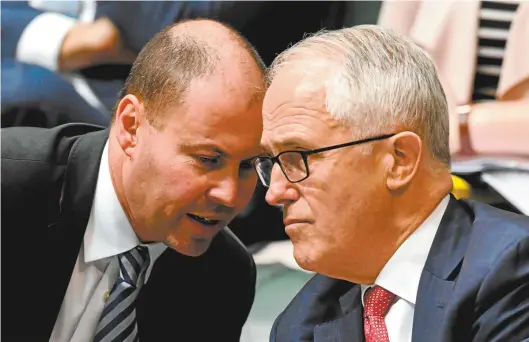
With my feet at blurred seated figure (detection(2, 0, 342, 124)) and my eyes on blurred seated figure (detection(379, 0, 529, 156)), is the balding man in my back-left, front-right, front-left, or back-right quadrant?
front-right

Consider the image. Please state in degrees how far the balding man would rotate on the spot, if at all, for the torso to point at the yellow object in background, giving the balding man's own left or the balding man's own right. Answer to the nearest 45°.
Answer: approximately 45° to the balding man's own left

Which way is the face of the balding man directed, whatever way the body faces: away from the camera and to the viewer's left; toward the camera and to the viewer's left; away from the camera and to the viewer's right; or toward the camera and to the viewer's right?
toward the camera and to the viewer's right

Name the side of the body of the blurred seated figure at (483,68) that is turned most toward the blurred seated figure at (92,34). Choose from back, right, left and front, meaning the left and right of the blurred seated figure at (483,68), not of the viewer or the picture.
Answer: right

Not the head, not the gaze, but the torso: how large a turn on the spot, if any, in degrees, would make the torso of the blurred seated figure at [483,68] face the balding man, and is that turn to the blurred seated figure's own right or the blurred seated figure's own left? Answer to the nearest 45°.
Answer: approximately 45° to the blurred seated figure's own right

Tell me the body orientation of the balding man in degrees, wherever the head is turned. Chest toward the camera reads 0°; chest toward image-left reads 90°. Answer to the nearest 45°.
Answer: approximately 315°

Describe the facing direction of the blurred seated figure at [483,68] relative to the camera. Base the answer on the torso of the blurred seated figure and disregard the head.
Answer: toward the camera

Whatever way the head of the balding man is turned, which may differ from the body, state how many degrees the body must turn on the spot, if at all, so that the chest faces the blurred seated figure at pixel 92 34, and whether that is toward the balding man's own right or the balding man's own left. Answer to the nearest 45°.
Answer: approximately 135° to the balding man's own left

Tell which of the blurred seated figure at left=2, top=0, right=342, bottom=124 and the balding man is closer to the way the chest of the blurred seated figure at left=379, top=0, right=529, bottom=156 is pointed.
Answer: the balding man

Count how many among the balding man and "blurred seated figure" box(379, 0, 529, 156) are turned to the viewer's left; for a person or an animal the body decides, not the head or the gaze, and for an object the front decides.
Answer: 0
